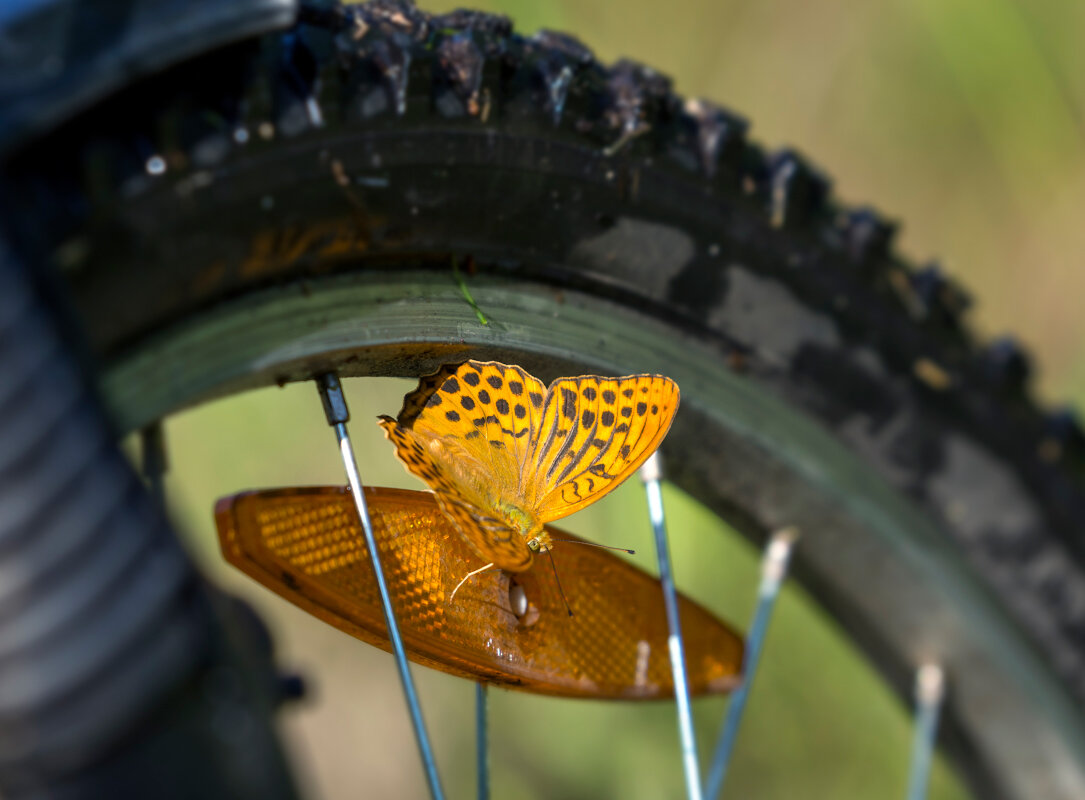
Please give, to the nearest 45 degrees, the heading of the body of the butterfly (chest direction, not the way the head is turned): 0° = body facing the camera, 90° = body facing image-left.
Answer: approximately 315°
